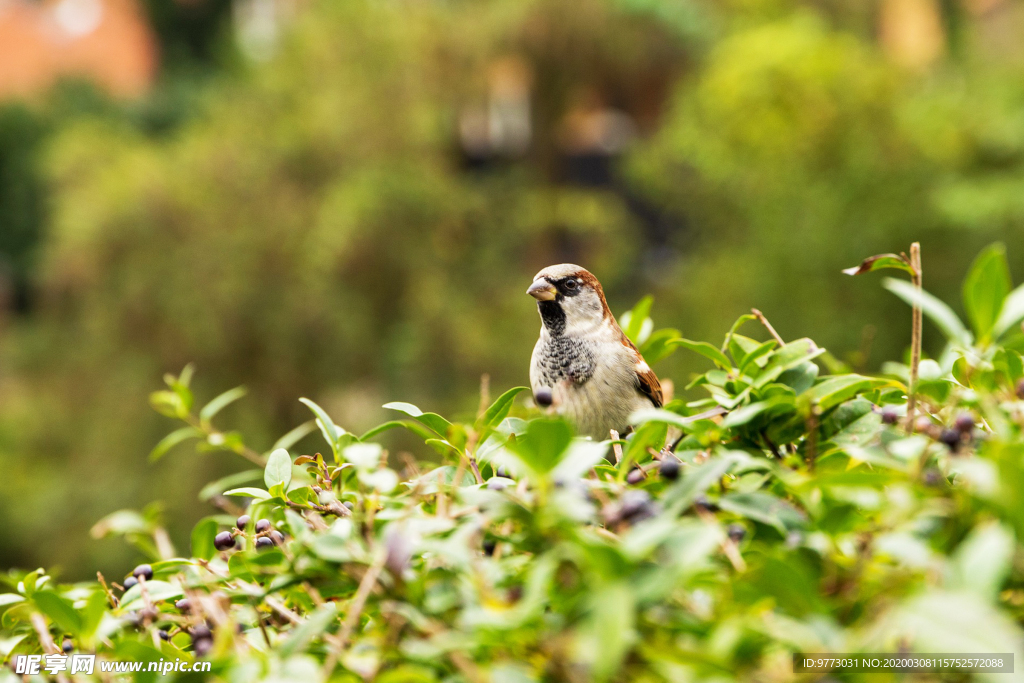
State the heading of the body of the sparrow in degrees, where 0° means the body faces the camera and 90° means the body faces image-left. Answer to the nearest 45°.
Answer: approximately 45°
